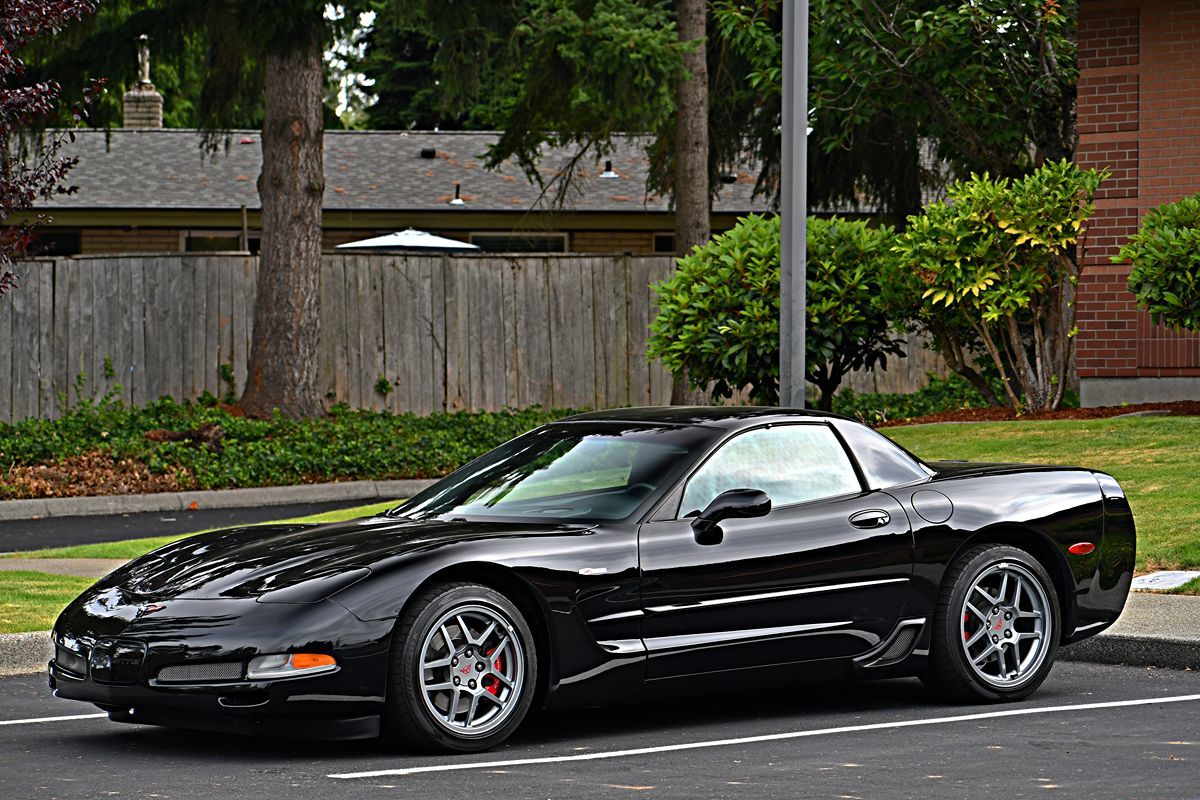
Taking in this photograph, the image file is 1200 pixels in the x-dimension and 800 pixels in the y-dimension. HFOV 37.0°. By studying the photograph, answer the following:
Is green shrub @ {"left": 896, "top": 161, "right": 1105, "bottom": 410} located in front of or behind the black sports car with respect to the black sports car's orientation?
behind

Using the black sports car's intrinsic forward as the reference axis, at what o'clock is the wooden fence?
The wooden fence is roughly at 4 o'clock from the black sports car.

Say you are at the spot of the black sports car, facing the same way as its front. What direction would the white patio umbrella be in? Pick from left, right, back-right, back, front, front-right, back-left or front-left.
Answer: back-right

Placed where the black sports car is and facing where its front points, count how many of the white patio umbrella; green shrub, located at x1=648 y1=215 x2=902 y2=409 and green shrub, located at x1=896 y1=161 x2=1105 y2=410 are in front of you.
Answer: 0

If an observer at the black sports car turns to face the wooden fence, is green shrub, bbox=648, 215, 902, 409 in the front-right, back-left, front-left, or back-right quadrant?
front-right

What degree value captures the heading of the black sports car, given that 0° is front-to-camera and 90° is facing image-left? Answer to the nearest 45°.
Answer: approximately 45°

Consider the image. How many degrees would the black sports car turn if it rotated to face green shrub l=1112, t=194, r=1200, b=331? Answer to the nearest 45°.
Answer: approximately 180°

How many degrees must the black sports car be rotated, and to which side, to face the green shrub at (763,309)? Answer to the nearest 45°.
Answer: approximately 135° to its right

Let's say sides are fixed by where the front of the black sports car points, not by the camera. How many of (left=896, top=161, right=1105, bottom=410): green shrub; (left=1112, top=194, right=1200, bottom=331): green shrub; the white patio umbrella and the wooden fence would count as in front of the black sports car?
0

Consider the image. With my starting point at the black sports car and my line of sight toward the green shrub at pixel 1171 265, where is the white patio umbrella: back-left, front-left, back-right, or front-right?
front-left

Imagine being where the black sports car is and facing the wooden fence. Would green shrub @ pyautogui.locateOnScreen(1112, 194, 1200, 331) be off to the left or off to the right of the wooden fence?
right

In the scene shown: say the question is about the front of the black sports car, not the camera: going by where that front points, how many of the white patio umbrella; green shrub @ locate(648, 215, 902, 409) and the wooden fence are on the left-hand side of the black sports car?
0
